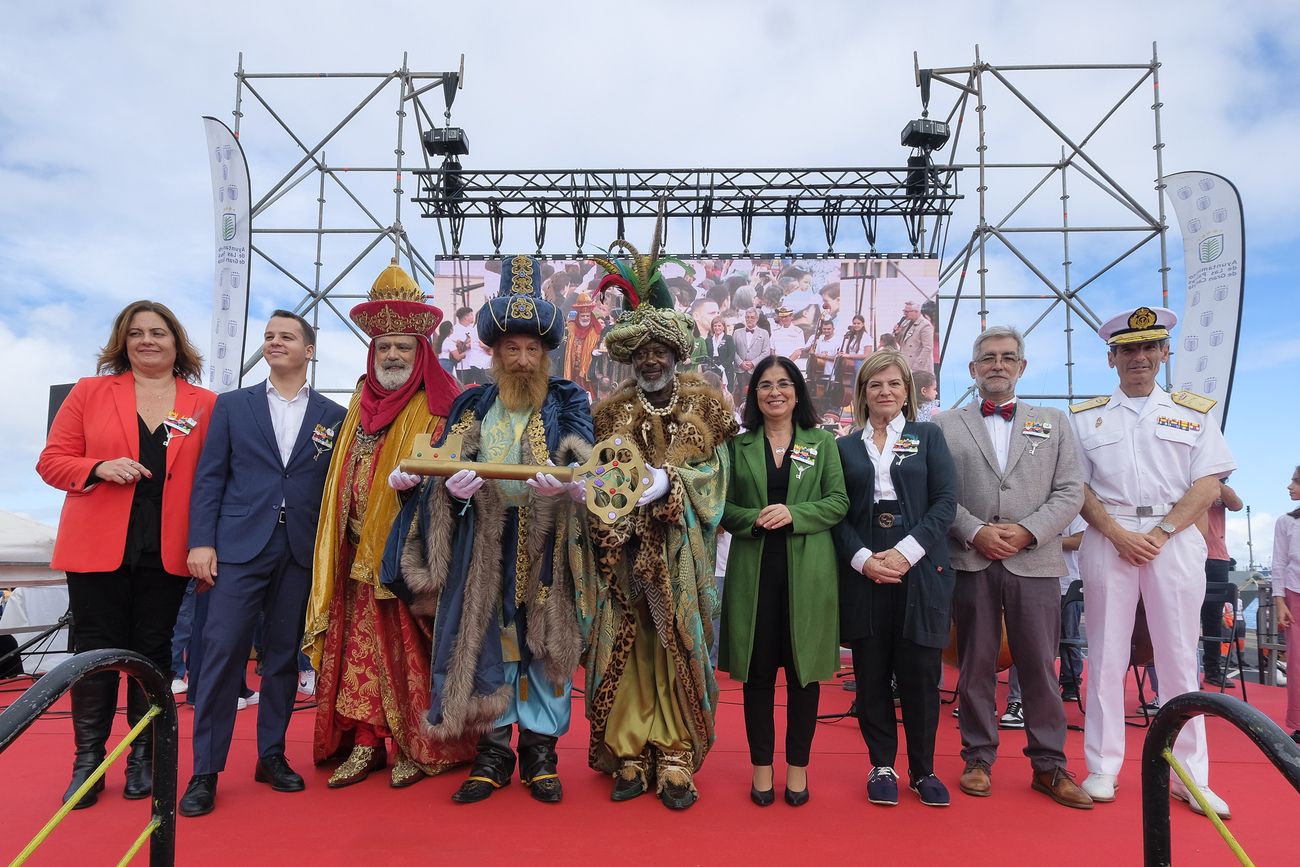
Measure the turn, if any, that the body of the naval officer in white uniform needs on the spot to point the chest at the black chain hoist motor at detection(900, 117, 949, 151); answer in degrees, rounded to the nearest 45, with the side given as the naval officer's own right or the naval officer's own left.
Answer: approximately 180°

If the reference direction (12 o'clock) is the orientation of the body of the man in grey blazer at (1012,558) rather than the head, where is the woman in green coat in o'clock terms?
The woman in green coat is roughly at 2 o'clock from the man in grey blazer.

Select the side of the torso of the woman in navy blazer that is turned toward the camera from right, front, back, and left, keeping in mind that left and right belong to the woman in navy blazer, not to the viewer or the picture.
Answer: front

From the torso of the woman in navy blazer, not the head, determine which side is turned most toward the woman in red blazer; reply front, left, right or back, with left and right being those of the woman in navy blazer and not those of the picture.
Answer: right

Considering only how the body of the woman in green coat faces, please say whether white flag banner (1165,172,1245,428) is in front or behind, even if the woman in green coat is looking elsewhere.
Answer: behind

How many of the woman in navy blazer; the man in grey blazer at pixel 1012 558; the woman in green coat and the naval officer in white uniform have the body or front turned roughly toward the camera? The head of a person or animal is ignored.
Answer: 4

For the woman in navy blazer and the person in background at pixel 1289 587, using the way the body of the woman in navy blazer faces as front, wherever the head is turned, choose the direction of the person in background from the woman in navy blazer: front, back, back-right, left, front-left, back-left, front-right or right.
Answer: back-left

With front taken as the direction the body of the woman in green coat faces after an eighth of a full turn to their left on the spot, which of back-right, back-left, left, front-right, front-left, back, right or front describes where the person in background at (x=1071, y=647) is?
left

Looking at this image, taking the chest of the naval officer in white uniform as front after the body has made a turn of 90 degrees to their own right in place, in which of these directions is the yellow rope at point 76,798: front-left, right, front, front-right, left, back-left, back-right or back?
front-left

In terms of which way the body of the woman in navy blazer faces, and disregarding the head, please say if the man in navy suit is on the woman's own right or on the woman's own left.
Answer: on the woman's own right

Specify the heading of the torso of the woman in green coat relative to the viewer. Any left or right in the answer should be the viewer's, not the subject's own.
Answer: facing the viewer

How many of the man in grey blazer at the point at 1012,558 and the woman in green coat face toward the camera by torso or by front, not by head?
2

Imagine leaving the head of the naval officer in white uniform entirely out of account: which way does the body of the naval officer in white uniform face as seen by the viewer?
toward the camera
